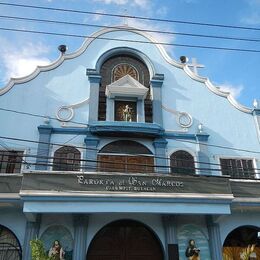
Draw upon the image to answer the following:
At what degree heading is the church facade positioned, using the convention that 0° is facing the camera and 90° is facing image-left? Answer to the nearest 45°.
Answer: approximately 0°

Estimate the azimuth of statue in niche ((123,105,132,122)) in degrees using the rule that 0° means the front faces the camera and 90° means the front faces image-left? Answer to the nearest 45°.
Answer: approximately 0°
